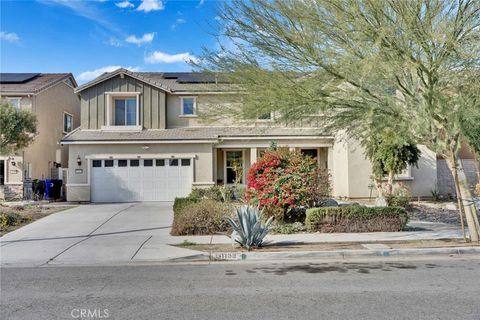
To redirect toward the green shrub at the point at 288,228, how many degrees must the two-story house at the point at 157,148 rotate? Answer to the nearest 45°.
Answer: approximately 45° to its left

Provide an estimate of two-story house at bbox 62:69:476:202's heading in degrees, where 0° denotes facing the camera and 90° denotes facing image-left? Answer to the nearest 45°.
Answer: approximately 0°

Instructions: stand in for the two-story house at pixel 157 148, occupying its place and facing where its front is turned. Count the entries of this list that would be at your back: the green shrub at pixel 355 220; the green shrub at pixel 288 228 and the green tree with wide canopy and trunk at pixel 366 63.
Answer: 0

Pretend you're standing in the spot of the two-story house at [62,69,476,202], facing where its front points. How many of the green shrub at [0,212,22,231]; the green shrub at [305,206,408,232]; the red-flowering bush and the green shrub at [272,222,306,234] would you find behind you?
0

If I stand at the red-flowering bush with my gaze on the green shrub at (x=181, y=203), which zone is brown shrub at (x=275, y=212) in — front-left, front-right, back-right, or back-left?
front-left

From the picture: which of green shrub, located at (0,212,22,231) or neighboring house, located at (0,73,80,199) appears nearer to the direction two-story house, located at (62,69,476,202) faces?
the green shrub

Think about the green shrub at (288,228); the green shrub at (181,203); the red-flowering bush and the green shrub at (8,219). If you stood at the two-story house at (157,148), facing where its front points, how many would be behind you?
0

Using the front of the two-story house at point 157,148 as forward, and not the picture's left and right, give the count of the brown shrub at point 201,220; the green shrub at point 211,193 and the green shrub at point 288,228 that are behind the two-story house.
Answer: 0

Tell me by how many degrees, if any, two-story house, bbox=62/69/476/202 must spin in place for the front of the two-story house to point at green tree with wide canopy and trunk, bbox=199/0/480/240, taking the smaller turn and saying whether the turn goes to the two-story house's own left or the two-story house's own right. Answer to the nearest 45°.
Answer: approximately 45° to the two-story house's own left

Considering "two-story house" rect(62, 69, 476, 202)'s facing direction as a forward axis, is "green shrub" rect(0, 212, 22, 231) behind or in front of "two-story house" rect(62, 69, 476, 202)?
in front

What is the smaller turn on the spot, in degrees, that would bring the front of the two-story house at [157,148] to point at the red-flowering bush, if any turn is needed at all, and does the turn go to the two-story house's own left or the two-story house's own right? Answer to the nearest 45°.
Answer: approximately 45° to the two-story house's own left

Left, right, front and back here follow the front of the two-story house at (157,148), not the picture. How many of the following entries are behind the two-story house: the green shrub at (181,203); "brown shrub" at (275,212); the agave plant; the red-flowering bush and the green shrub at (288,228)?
0

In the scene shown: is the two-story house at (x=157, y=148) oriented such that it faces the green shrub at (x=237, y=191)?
yes

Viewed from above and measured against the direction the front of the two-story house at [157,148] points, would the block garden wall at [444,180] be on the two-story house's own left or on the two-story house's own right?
on the two-story house's own left

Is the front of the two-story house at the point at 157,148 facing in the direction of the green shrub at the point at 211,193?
yes

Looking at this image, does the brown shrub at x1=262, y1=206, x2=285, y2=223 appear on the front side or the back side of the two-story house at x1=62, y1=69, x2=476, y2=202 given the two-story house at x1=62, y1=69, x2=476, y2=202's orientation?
on the front side

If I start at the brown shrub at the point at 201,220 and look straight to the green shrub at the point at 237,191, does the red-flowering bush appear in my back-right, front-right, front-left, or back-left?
front-right
